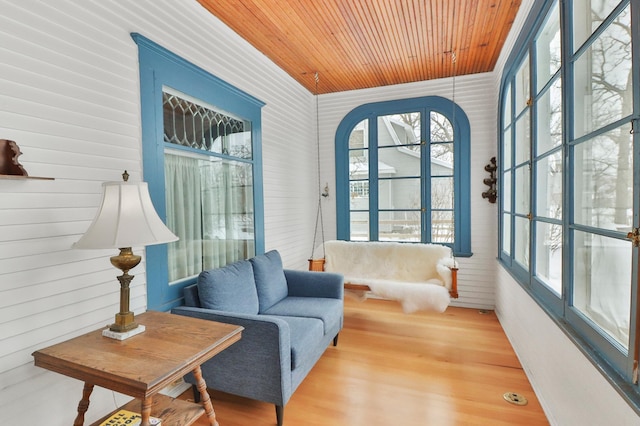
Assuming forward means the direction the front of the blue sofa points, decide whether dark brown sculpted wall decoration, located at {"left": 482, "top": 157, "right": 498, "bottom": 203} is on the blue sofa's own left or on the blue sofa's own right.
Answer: on the blue sofa's own left

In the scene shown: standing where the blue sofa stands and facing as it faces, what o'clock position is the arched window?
The arched window is roughly at 9 o'clock from the blue sofa.

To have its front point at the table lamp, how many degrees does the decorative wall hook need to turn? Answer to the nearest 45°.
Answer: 0° — it already faces it

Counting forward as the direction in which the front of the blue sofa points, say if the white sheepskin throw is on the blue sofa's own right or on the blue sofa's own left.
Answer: on the blue sofa's own left

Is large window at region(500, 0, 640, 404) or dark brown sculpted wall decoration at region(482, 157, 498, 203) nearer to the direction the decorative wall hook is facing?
the large window

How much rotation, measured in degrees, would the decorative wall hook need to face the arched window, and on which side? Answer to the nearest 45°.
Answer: approximately 90° to its left

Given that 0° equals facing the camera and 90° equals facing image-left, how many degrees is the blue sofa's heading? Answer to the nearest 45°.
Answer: approximately 315°

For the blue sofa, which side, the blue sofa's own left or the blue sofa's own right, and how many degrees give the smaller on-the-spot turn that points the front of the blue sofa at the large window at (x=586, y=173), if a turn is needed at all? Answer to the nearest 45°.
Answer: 0° — it already faces it

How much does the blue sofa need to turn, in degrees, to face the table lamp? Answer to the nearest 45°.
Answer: approximately 90° to its right
